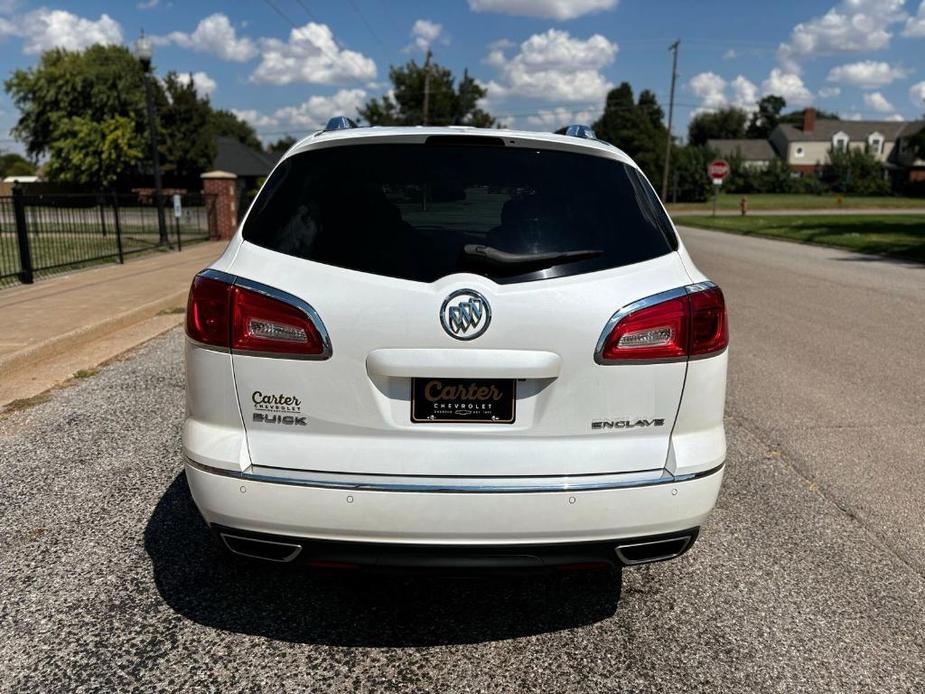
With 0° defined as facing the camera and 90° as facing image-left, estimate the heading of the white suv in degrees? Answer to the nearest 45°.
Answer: approximately 180°

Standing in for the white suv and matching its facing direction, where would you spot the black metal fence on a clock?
The black metal fence is roughly at 11 o'clock from the white suv.

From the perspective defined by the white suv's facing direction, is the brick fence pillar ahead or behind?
ahead
